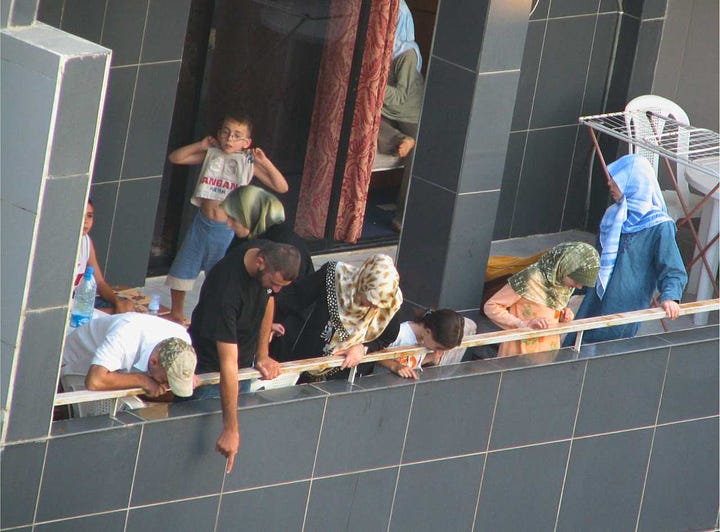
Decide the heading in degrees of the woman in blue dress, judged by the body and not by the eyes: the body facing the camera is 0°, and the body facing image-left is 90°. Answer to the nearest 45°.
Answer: approximately 45°

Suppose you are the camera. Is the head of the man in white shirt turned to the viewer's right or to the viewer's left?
to the viewer's right

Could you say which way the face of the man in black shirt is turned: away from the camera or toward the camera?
toward the camera

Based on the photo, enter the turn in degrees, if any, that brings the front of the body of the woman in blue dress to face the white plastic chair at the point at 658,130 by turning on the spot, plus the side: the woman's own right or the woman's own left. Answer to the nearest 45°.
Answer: approximately 135° to the woman's own right

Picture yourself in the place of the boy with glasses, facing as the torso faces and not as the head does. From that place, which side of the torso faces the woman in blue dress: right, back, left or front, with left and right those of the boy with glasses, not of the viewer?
left

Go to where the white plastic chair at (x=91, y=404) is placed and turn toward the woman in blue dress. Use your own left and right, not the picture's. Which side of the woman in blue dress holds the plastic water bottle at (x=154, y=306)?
left

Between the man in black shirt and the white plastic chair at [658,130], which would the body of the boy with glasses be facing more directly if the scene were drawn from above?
the man in black shirt

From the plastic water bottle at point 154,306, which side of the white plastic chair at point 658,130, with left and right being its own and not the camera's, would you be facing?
right

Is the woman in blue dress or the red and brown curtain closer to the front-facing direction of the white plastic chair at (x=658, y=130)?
the woman in blue dress

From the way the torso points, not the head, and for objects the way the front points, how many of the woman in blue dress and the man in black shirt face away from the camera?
0

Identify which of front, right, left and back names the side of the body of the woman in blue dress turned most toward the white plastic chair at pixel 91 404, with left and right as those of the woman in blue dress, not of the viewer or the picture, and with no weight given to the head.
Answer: front

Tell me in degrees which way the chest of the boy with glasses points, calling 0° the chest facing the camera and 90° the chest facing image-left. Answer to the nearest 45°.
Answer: approximately 0°

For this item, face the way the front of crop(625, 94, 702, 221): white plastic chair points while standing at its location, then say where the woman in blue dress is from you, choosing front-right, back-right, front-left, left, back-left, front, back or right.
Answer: front-right

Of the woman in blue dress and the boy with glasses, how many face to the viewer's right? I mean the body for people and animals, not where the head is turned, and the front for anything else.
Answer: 0

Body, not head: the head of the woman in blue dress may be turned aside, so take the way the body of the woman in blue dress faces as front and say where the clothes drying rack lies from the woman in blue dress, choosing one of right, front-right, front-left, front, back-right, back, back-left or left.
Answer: back-right

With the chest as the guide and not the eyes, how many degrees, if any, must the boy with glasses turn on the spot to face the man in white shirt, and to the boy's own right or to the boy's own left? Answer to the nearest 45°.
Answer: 0° — they already face them
